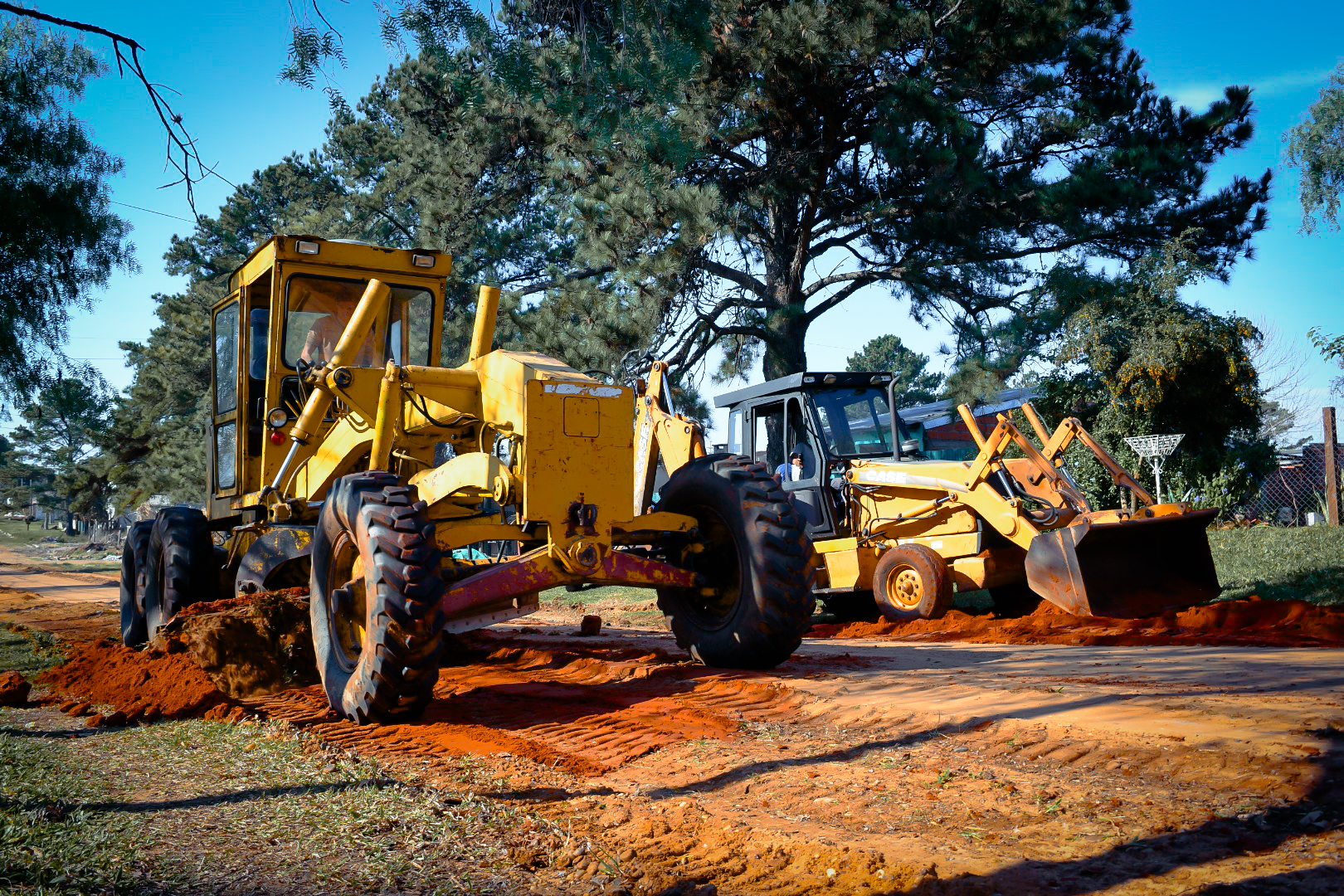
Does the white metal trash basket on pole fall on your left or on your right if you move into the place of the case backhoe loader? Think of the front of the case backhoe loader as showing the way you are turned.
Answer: on your left

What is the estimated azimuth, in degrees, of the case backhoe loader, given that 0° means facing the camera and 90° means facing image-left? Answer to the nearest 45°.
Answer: approximately 315°

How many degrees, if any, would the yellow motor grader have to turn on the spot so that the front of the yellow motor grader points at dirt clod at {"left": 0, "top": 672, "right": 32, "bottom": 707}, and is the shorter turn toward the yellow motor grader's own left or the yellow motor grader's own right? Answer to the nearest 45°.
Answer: approximately 135° to the yellow motor grader's own right

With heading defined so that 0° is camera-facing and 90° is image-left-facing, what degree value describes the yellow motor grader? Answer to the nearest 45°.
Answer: approximately 315°

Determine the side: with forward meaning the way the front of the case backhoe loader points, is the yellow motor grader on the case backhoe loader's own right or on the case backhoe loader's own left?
on the case backhoe loader's own right

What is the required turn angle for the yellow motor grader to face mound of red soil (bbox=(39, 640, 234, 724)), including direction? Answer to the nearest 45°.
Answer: approximately 135° to its right

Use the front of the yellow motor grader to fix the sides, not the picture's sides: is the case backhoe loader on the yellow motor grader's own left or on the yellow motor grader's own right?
on the yellow motor grader's own left

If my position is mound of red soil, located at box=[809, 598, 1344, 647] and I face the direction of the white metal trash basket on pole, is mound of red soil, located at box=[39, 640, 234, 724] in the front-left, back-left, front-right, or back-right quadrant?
back-left
